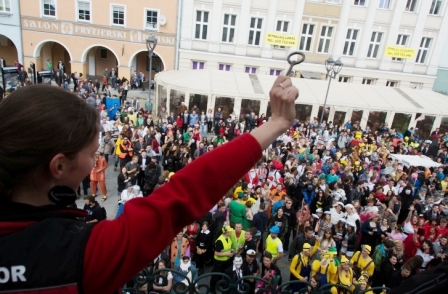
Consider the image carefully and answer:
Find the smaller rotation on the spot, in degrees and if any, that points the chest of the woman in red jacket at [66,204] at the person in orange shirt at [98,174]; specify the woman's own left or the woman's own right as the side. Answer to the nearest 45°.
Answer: approximately 45° to the woman's own left

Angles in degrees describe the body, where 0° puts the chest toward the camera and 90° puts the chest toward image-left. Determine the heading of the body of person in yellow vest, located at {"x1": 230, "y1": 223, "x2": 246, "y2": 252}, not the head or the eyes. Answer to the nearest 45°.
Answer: approximately 0°

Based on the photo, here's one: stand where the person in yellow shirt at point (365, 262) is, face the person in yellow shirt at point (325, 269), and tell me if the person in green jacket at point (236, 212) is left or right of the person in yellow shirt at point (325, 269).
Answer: right

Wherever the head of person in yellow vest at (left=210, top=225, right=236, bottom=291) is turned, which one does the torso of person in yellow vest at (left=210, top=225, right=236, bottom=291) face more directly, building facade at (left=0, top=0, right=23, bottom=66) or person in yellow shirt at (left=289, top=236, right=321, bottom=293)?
the person in yellow shirt

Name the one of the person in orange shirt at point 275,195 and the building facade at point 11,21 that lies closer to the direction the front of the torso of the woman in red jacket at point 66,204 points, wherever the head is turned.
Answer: the person in orange shirt

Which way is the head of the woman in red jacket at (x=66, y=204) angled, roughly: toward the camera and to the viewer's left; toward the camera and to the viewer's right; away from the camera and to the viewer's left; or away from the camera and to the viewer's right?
away from the camera and to the viewer's right

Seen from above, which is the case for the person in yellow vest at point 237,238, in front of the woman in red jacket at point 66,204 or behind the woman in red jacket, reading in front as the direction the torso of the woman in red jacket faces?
in front

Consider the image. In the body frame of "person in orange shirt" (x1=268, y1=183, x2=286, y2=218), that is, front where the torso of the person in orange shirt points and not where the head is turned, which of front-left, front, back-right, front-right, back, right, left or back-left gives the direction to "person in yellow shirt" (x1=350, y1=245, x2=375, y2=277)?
left

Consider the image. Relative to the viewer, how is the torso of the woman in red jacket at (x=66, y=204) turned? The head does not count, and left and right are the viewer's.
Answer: facing away from the viewer and to the right of the viewer

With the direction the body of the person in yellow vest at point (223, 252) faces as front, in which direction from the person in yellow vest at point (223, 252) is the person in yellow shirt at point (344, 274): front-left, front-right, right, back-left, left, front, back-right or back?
front-left

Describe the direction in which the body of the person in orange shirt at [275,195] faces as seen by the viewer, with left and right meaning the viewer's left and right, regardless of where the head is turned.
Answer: facing the viewer and to the left of the viewer

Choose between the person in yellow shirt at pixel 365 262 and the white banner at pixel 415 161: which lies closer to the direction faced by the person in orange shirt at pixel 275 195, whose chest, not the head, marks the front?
the person in yellow shirt

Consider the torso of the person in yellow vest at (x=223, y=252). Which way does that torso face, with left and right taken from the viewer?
facing the viewer and to the right of the viewer

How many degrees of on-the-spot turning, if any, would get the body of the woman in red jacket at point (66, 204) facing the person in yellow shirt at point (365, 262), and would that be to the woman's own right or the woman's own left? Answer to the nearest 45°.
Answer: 0° — they already face them

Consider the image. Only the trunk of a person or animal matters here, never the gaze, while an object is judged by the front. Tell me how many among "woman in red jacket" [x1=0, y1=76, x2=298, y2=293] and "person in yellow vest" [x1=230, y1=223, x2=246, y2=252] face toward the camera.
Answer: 1

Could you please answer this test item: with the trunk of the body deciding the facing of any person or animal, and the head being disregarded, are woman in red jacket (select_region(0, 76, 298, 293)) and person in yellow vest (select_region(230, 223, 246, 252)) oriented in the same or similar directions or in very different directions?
very different directions

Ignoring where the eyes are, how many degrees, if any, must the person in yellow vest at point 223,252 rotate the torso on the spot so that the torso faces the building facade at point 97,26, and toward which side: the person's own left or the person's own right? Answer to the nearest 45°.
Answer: approximately 180°
